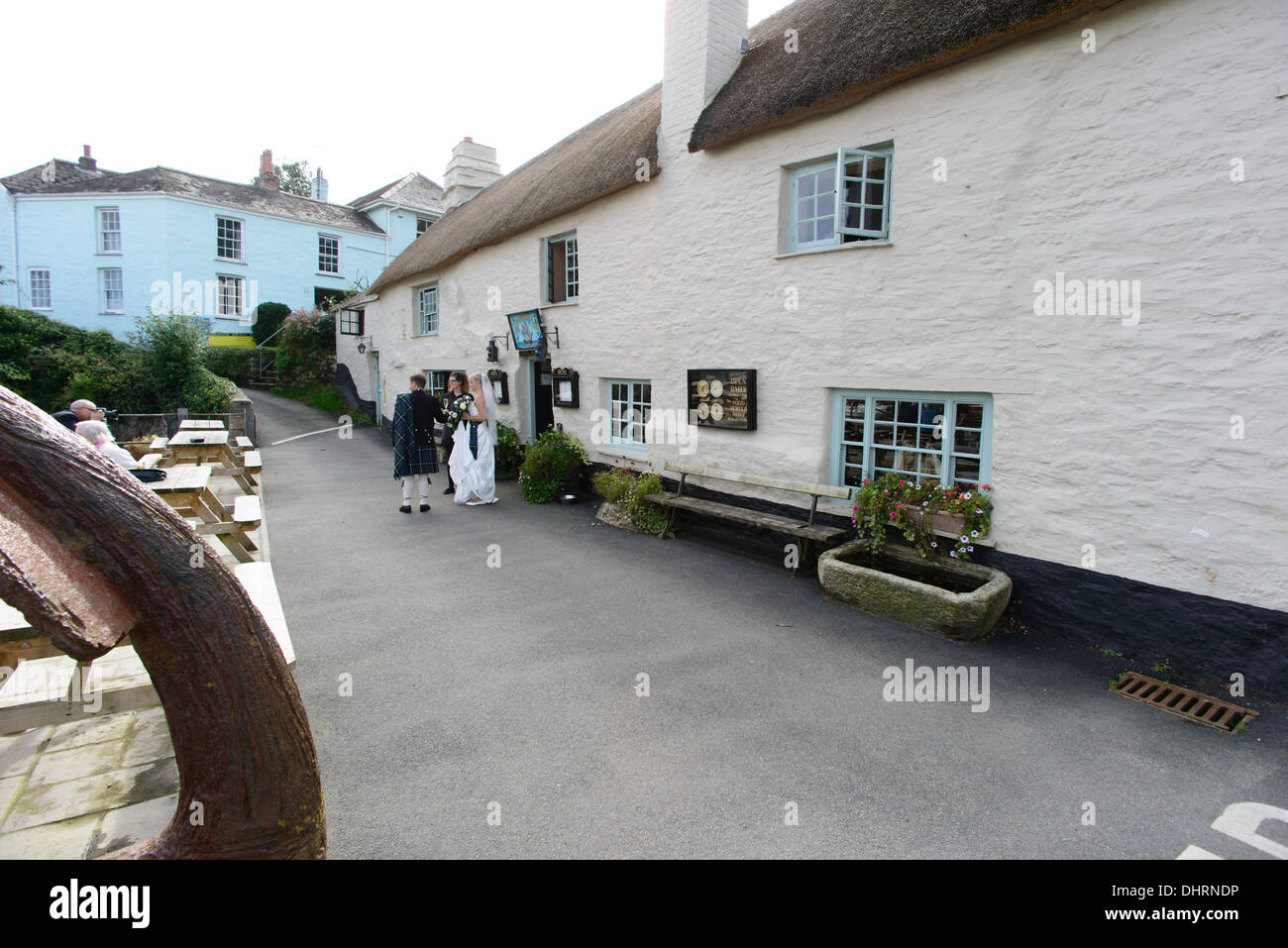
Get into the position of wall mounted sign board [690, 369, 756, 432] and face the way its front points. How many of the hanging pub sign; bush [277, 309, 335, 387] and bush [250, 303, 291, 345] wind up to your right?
3

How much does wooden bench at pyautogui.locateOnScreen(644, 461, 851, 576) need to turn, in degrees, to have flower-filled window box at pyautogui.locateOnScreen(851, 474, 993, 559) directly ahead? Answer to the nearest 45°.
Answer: approximately 90° to its left

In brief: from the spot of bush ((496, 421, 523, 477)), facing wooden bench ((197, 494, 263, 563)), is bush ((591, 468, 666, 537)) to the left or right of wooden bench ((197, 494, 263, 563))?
left

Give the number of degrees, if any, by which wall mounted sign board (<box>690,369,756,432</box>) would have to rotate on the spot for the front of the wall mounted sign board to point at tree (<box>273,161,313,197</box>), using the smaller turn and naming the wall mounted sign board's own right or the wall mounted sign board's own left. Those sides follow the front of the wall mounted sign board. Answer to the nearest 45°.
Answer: approximately 90° to the wall mounted sign board's own right

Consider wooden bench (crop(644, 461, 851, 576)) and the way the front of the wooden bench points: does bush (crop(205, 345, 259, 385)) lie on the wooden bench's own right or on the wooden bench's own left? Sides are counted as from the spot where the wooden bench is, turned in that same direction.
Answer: on the wooden bench's own right

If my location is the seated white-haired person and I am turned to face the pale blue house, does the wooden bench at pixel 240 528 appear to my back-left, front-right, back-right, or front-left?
back-right

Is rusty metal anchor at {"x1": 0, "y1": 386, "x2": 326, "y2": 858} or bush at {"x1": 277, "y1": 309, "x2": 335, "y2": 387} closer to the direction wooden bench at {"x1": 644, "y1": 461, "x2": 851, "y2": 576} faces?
the rusty metal anchor

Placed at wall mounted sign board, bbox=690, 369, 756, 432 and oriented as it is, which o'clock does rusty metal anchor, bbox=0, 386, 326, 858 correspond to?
The rusty metal anchor is roughly at 11 o'clock from the wall mounted sign board.

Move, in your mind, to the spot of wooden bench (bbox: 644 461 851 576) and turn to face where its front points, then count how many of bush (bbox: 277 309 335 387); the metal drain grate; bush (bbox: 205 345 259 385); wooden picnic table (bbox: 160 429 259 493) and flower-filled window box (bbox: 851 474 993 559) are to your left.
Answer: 2
